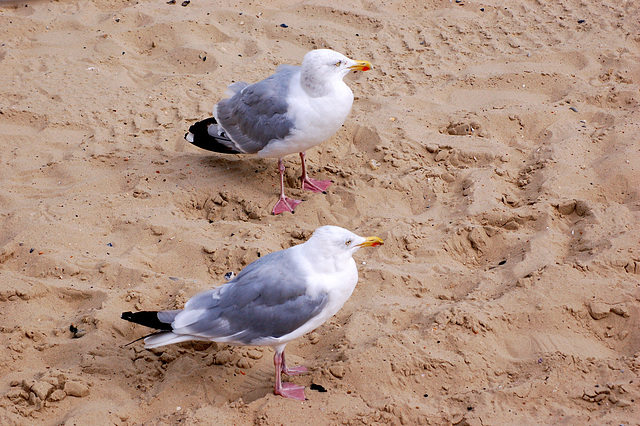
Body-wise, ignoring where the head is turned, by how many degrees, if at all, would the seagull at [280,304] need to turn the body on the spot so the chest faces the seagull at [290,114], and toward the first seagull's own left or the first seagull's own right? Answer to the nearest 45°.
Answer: approximately 90° to the first seagull's own left

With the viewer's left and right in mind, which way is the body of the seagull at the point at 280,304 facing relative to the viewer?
facing to the right of the viewer
